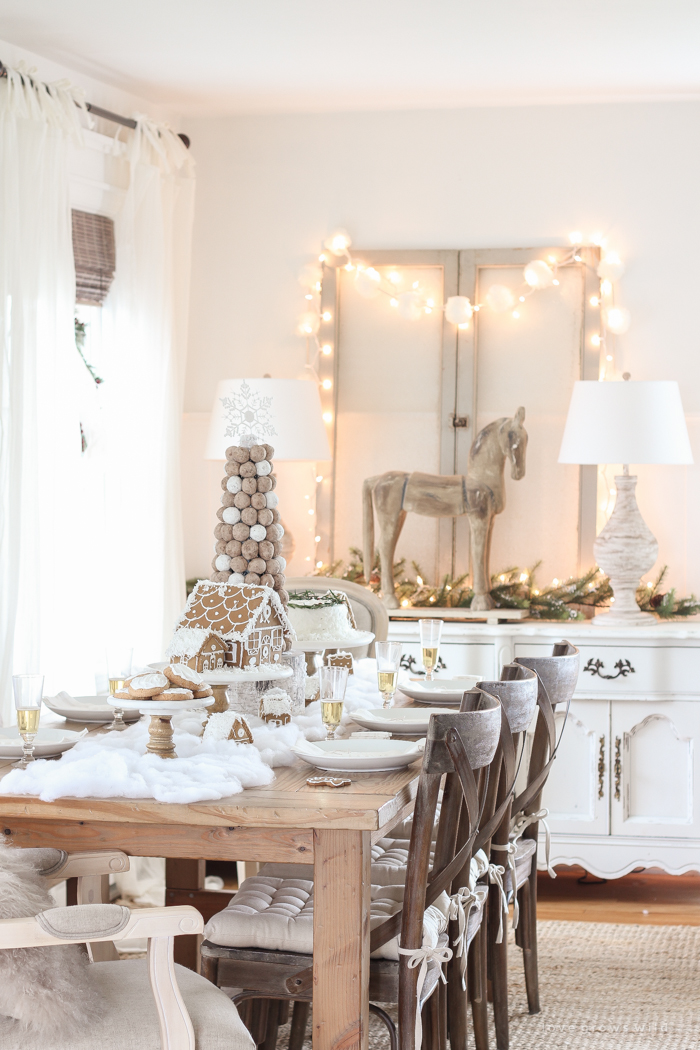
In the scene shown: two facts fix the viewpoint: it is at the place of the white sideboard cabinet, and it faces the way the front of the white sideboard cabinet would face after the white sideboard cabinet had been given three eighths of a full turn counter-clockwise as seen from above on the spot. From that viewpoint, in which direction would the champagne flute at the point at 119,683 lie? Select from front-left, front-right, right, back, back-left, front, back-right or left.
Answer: back

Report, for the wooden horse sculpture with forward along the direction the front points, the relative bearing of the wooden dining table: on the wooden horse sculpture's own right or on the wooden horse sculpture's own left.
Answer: on the wooden horse sculpture's own right

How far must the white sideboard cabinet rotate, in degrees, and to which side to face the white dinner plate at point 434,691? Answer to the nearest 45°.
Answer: approximately 45° to its right

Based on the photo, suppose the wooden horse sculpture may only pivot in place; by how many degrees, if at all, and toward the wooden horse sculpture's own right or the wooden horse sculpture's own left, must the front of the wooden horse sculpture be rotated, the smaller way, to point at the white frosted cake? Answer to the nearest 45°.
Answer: approximately 90° to the wooden horse sculpture's own right

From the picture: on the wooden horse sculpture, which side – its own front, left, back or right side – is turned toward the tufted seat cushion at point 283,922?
right

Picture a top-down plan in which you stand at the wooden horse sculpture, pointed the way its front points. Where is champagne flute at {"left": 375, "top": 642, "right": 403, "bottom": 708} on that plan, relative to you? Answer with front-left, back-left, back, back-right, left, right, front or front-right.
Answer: right

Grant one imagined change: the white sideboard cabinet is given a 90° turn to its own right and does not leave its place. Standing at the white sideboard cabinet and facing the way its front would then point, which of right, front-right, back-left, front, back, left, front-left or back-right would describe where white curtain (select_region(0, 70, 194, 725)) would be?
front

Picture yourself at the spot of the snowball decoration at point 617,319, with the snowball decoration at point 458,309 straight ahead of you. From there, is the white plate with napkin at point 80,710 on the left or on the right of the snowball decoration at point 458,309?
left

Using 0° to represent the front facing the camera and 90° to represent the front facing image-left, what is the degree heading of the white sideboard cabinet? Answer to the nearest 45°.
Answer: approximately 0°

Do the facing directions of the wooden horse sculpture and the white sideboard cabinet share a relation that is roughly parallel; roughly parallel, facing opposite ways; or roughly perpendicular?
roughly perpendicular

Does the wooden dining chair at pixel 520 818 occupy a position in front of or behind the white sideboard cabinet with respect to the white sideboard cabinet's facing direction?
in front

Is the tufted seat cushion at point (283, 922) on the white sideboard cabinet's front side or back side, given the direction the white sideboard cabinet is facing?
on the front side

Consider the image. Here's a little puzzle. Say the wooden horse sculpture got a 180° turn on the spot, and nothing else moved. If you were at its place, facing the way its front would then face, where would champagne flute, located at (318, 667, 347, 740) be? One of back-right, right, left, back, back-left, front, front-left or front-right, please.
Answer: left

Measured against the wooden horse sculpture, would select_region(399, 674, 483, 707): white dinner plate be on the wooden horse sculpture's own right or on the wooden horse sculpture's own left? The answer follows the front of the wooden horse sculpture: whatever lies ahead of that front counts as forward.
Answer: on the wooden horse sculpture's own right

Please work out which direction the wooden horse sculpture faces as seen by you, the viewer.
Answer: facing to the right of the viewer
